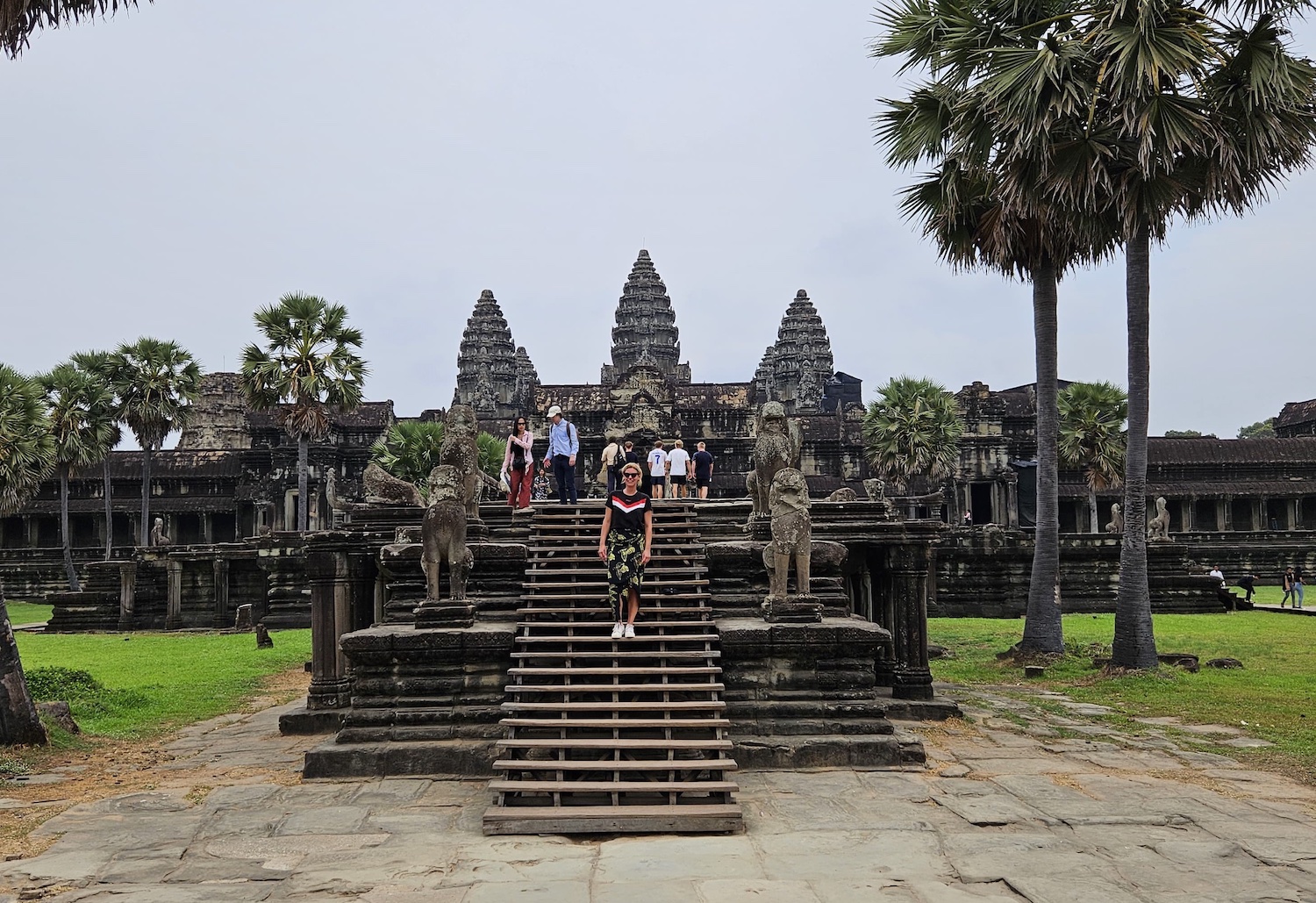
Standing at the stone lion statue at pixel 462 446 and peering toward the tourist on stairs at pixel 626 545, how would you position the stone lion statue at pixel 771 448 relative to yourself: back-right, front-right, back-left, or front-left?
front-left

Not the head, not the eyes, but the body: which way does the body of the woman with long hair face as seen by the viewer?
toward the camera

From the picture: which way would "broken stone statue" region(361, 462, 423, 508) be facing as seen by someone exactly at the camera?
facing to the left of the viewer

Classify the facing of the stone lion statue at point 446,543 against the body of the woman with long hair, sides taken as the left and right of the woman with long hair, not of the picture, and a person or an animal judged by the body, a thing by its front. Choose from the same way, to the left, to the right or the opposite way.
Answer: the same way

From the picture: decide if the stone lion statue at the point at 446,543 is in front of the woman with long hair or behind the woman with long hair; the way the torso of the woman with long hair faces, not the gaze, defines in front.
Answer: in front

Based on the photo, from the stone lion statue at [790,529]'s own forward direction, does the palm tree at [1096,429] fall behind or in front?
behind

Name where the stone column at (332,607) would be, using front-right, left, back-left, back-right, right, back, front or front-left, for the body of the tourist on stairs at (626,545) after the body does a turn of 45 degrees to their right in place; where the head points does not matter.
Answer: right

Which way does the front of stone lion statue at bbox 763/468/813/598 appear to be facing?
toward the camera

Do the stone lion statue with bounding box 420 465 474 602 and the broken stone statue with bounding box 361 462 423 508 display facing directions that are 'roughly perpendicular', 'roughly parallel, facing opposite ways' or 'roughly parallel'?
roughly perpendicular

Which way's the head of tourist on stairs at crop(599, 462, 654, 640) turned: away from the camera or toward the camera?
toward the camera

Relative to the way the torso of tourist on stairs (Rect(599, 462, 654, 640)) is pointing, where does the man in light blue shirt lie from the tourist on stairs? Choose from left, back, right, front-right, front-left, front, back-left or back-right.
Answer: back

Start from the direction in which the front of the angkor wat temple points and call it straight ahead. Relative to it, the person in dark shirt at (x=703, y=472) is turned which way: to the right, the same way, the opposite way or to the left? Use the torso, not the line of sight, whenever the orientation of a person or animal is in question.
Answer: the opposite way

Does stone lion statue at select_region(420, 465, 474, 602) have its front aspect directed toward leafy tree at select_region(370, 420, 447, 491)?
no

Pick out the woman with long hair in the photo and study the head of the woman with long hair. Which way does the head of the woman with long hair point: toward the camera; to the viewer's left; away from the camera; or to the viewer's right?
toward the camera

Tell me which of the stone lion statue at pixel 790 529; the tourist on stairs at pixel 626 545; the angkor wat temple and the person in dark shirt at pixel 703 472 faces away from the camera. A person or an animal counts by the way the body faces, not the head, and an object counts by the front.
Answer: the person in dark shirt

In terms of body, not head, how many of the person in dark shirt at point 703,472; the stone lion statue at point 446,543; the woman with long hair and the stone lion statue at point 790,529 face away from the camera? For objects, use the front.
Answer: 1
